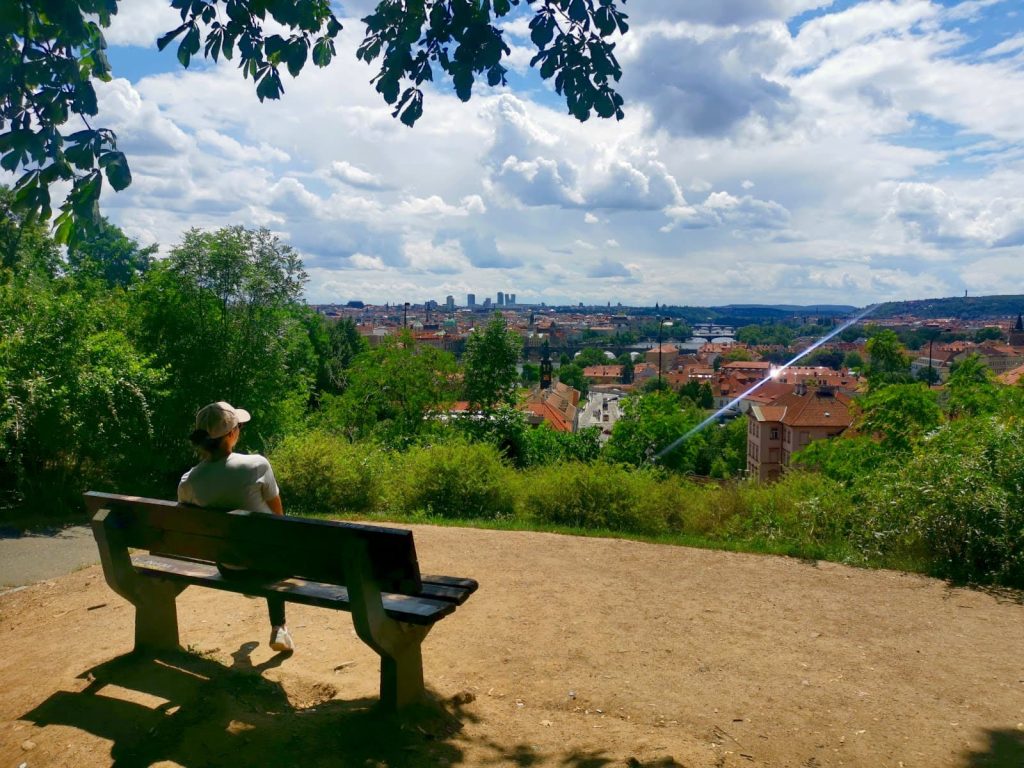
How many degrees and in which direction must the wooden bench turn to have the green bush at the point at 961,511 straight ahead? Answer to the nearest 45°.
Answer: approximately 45° to its right

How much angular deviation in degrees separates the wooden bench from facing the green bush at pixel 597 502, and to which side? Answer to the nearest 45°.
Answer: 0° — it already faces it

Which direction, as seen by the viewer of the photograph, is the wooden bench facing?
facing away from the viewer and to the right of the viewer

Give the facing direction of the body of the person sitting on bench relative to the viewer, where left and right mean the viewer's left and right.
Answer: facing away from the viewer and to the right of the viewer

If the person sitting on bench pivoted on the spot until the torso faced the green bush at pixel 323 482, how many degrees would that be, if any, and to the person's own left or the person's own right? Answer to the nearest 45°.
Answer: approximately 45° to the person's own left
